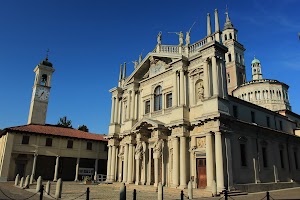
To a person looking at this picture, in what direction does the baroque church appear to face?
facing the viewer and to the left of the viewer

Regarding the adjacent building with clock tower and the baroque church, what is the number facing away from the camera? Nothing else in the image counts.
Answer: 0

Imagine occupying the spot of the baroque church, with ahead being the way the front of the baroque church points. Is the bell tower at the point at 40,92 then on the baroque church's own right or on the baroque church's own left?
on the baroque church's own right
